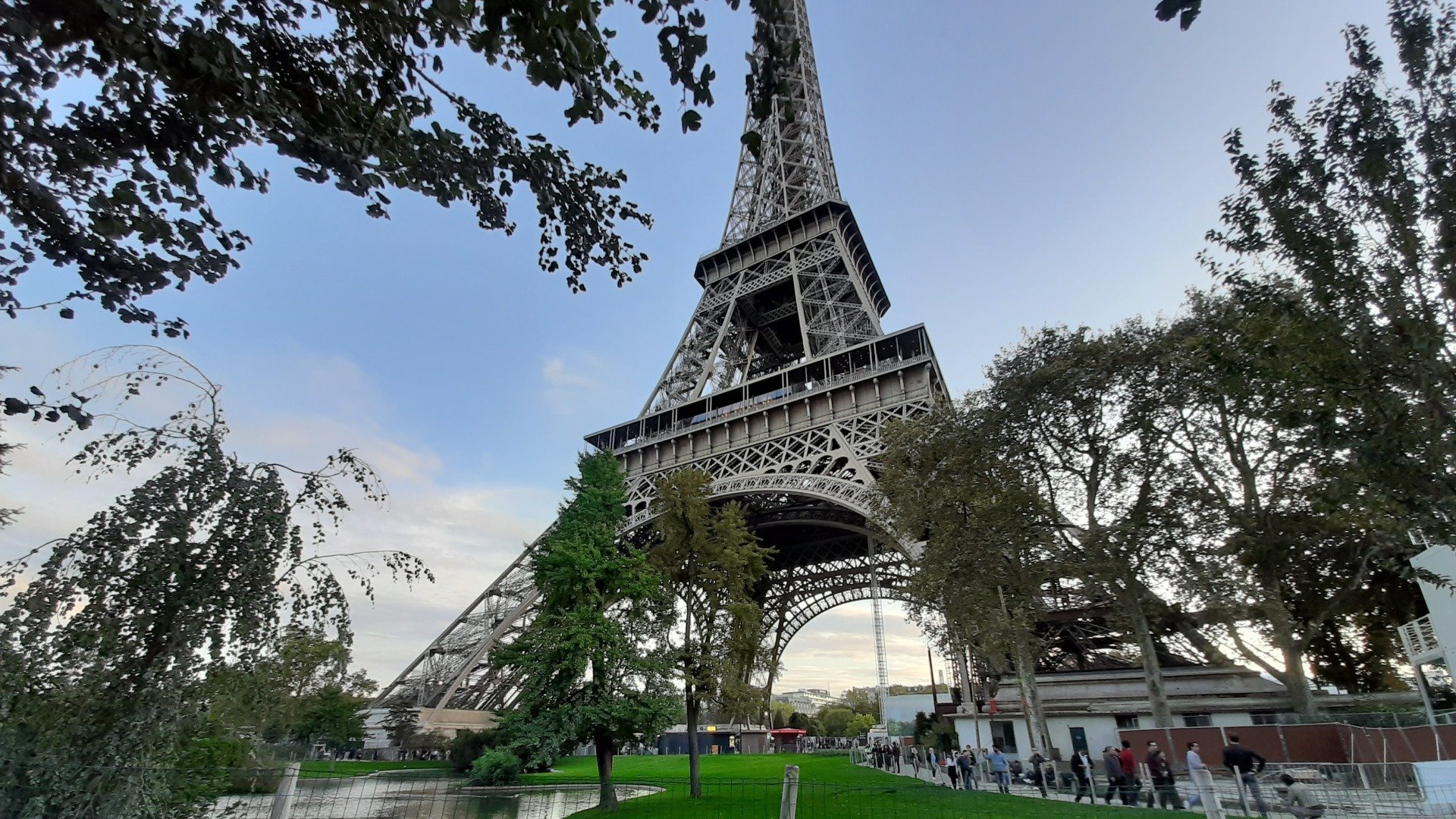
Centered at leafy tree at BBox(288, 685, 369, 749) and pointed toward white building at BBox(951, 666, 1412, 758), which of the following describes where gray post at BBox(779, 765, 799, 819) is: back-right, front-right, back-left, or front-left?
front-right

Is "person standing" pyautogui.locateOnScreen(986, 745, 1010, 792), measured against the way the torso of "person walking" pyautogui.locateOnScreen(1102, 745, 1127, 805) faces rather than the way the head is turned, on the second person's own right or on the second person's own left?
on the second person's own right

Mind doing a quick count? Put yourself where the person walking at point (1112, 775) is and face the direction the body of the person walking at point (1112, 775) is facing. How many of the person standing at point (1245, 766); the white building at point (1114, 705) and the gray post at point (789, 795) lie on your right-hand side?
1

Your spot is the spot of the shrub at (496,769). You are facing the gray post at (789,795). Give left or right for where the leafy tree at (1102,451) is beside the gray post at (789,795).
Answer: left
